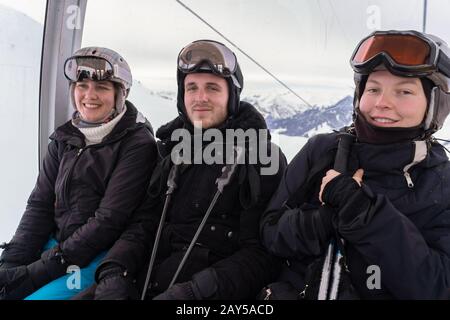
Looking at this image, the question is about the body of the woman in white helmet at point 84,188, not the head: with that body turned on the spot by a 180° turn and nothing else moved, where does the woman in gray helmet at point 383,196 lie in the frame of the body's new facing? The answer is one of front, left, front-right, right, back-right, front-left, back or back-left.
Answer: right

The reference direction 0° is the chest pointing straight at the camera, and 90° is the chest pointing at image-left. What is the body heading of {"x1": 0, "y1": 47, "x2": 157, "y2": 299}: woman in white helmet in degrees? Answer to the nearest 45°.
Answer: approximately 45°
